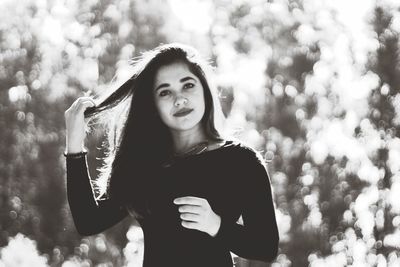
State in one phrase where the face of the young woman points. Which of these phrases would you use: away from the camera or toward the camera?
toward the camera

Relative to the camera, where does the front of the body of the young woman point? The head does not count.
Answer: toward the camera
